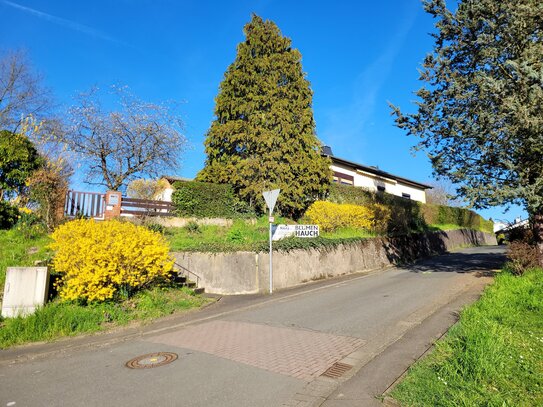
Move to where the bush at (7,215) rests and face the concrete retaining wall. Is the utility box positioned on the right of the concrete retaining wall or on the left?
right

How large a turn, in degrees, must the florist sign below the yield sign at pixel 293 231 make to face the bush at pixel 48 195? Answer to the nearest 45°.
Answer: approximately 90° to its right

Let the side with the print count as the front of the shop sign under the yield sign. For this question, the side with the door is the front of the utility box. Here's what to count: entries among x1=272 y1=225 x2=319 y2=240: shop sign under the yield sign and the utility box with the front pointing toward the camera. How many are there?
2

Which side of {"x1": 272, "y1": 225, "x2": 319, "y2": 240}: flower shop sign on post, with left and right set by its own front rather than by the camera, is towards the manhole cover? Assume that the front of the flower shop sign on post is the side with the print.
front

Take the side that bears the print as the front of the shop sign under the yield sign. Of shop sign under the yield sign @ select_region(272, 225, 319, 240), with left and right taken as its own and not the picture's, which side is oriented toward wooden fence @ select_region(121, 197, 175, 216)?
right

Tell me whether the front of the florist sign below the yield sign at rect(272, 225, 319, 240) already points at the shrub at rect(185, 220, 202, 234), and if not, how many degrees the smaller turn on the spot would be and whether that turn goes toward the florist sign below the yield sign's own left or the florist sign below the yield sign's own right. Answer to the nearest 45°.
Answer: approximately 90° to the florist sign below the yield sign's own right

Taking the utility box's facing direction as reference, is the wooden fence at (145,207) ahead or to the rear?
to the rear

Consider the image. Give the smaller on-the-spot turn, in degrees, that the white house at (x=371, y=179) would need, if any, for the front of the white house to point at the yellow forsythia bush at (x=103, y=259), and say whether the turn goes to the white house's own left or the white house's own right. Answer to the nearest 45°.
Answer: approximately 45° to the white house's own right

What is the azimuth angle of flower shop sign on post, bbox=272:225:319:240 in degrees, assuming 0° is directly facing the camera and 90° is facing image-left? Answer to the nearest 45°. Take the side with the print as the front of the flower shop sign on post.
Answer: approximately 0°

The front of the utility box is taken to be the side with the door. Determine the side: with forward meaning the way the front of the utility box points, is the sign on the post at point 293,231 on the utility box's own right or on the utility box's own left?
on the utility box's own left
